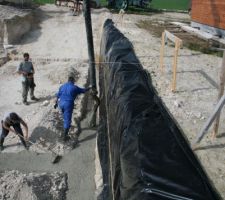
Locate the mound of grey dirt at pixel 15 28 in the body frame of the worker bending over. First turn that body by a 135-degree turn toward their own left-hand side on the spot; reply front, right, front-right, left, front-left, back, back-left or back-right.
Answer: front

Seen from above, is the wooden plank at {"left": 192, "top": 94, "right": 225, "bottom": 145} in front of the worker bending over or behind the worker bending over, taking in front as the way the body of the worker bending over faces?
in front

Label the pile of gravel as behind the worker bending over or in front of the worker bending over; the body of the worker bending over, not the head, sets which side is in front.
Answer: in front

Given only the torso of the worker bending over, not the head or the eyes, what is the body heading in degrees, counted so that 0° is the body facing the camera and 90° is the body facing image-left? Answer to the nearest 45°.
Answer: approximately 315°

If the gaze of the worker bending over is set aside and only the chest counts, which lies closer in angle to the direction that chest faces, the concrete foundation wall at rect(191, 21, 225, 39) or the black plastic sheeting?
the black plastic sheeting

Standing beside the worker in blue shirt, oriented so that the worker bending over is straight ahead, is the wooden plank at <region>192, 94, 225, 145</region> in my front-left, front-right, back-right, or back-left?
back-left

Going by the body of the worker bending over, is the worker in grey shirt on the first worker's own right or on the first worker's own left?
on the first worker's own left

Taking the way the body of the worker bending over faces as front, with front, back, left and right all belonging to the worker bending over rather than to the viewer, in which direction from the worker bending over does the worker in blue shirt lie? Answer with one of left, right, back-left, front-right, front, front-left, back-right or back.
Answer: front-left
